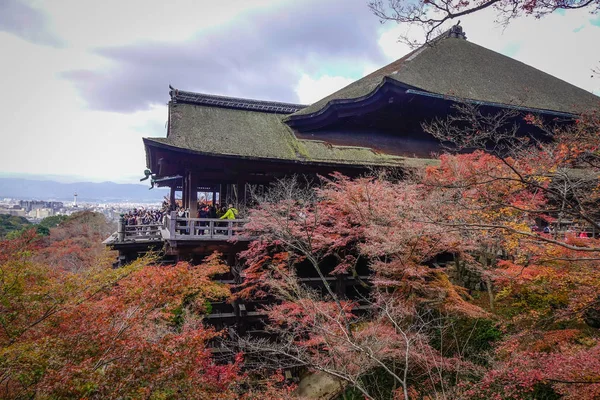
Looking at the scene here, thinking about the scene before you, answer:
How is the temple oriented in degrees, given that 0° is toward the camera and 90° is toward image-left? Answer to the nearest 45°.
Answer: approximately 90°

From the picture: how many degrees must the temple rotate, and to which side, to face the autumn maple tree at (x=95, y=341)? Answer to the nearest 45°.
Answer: approximately 90° to its left
